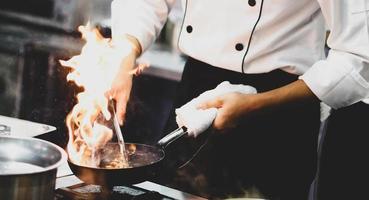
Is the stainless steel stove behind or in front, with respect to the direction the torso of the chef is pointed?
in front

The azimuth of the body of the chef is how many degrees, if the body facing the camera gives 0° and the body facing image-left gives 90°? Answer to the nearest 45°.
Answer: approximately 45°

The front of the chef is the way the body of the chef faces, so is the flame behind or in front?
in front

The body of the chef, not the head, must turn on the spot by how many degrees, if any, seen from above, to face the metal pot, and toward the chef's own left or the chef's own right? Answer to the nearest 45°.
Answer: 0° — they already face it
